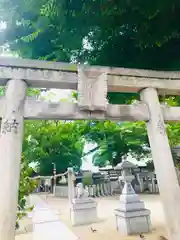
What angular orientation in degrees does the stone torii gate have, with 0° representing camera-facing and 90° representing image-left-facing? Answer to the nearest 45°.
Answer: approximately 0°

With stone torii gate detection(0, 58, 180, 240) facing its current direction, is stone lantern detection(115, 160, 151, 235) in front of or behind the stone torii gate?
behind
